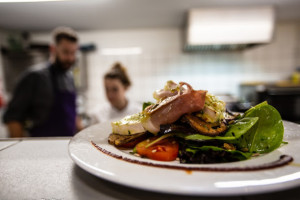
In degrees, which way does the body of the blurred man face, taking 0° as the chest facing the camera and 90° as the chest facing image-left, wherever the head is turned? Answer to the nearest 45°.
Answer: approximately 315°

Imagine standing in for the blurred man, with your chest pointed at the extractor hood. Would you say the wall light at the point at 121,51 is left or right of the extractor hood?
left

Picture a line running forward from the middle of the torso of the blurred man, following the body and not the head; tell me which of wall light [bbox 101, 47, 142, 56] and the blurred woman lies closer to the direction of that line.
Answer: the blurred woman

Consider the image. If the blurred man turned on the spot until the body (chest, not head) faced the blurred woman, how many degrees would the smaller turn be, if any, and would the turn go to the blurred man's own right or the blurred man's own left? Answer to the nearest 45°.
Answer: approximately 45° to the blurred man's own left

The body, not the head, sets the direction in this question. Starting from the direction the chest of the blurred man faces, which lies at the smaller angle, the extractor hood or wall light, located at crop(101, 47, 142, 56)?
the extractor hood
